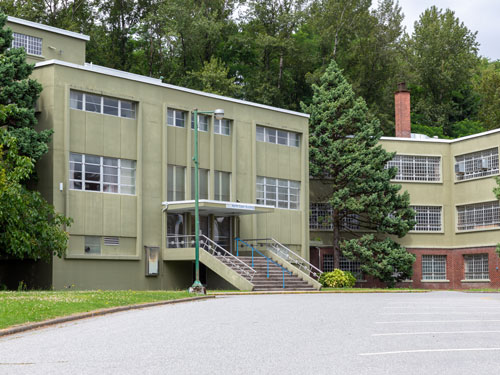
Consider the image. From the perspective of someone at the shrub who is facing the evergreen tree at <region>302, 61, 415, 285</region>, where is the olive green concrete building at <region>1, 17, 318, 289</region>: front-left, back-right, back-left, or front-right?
back-left

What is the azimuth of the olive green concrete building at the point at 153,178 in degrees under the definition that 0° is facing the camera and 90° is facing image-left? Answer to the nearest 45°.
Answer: approximately 315°

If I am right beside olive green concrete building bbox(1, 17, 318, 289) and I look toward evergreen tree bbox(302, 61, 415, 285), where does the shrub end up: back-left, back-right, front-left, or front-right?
front-right

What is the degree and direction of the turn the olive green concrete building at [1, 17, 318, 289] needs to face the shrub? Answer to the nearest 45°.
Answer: approximately 45° to its left

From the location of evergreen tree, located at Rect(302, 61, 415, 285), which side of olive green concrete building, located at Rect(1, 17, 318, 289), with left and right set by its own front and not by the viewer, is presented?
left
